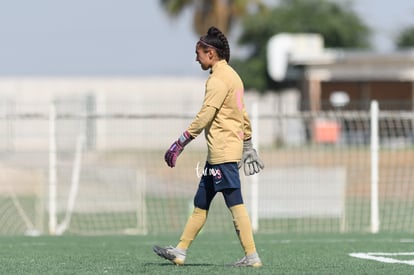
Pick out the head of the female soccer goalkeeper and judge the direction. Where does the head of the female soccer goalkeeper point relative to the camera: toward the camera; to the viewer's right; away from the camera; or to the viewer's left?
to the viewer's left

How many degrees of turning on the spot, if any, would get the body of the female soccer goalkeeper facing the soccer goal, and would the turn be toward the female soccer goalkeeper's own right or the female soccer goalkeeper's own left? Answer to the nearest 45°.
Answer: approximately 90° to the female soccer goalkeeper's own right

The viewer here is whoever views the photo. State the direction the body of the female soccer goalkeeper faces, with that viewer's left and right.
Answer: facing to the left of the viewer

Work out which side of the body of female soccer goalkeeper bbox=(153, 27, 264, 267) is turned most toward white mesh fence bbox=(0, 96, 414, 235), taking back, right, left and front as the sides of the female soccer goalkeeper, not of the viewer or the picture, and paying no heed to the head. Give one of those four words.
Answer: right
